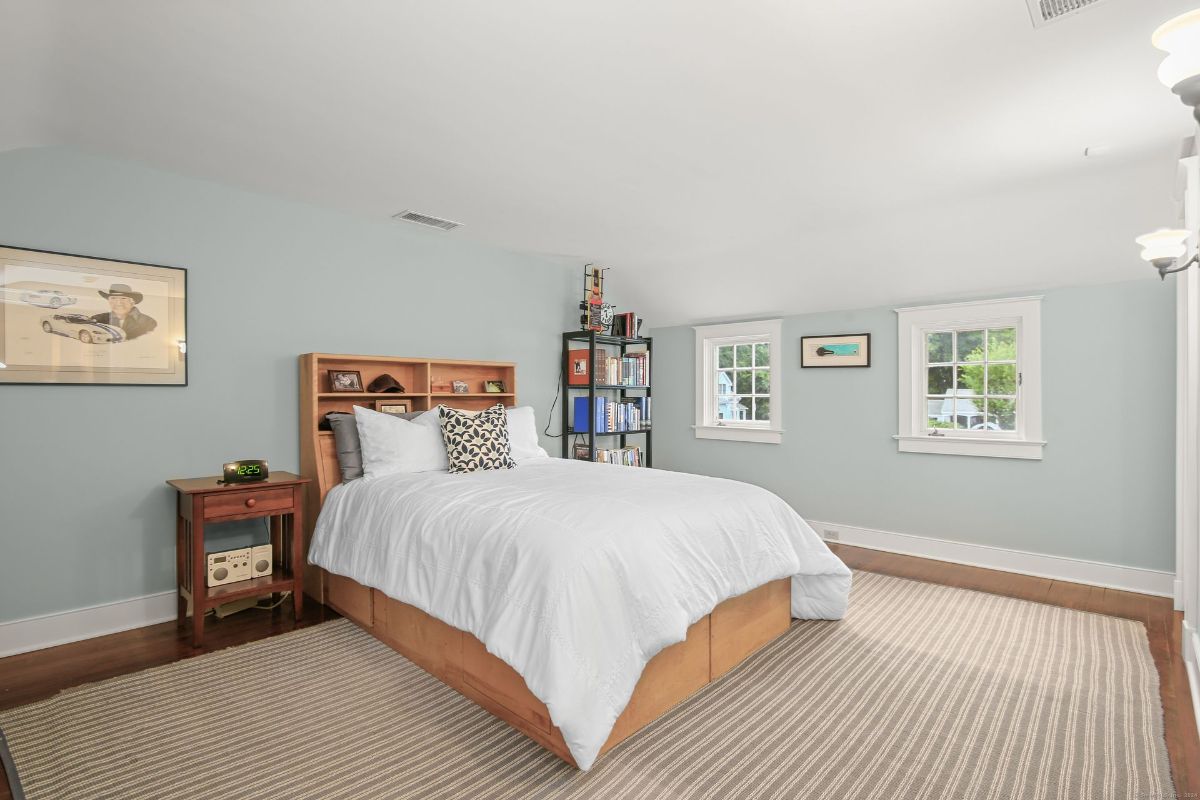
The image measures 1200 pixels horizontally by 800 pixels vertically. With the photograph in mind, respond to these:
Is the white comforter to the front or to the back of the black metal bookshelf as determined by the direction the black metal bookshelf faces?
to the front

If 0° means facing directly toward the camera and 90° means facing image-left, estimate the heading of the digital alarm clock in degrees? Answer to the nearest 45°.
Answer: approximately 0°

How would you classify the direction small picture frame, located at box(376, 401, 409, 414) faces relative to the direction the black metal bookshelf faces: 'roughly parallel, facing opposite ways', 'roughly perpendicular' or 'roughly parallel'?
roughly parallel

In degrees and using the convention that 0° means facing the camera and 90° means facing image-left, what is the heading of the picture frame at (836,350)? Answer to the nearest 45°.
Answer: approximately 45°

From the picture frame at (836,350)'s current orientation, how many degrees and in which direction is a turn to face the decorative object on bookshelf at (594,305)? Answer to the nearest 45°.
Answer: approximately 45° to its right

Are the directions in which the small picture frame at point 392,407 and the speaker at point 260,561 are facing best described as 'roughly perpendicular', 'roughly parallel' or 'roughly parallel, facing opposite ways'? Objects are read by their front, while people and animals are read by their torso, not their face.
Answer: roughly parallel

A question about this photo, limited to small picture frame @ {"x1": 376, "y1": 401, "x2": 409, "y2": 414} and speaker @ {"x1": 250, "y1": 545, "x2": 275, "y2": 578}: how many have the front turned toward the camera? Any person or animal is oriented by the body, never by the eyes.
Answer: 2

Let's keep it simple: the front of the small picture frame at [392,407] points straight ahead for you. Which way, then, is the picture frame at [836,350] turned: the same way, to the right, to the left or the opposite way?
to the right

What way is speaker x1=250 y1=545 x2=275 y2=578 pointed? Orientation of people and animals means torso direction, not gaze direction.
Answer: toward the camera

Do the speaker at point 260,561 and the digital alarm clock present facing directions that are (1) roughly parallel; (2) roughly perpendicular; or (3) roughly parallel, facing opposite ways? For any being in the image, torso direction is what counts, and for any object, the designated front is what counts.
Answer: roughly parallel

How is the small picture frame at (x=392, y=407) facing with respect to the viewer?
toward the camera

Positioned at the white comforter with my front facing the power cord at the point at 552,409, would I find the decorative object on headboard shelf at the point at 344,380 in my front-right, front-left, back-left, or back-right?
front-left

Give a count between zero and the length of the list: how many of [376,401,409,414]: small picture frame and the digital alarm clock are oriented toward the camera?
2
